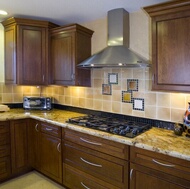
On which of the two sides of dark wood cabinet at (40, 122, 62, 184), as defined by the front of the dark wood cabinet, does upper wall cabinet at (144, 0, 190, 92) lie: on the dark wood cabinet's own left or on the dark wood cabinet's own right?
on the dark wood cabinet's own left

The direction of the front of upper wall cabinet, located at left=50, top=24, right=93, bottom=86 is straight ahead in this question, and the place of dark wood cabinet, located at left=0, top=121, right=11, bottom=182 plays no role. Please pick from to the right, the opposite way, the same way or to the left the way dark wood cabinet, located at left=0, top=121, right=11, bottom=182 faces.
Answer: to the left

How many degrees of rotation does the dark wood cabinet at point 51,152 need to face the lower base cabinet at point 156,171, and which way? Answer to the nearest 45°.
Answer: approximately 90° to its left
